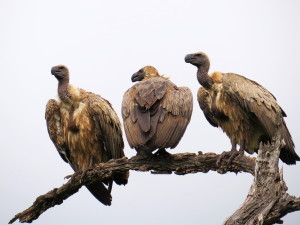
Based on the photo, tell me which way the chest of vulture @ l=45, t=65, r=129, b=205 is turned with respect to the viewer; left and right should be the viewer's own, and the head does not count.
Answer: facing the viewer and to the left of the viewer

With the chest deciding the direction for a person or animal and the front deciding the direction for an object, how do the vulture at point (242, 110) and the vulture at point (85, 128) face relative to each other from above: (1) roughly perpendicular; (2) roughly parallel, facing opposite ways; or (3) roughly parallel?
roughly parallel

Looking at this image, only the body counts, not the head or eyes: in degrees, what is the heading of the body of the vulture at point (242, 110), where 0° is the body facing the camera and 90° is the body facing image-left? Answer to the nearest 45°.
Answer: approximately 45°

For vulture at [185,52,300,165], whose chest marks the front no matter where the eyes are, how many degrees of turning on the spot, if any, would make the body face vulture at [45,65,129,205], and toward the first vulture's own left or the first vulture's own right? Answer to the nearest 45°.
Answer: approximately 45° to the first vulture's own right

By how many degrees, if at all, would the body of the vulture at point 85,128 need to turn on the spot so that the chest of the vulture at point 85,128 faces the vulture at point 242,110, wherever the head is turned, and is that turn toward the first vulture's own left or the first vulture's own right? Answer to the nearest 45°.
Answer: approximately 135° to the first vulture's own left

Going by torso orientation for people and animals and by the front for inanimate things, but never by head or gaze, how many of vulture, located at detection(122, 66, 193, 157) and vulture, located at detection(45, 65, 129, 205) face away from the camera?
1

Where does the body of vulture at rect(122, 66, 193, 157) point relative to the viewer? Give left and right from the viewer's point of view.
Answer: facing away from the viewer

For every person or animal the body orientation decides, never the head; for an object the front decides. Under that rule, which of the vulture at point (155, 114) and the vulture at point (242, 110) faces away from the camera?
the vulture at point (155, 114)

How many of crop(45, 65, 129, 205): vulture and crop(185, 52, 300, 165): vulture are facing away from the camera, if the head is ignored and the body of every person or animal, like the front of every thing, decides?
0

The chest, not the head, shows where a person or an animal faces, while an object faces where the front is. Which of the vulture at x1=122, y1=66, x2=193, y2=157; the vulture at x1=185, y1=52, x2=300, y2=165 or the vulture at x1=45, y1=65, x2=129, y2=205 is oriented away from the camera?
the vulture at x1=122, y1=66, x2=193, y2=157

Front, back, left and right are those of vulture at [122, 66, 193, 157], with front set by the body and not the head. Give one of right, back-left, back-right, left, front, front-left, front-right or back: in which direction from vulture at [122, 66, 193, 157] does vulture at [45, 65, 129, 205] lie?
front-left
